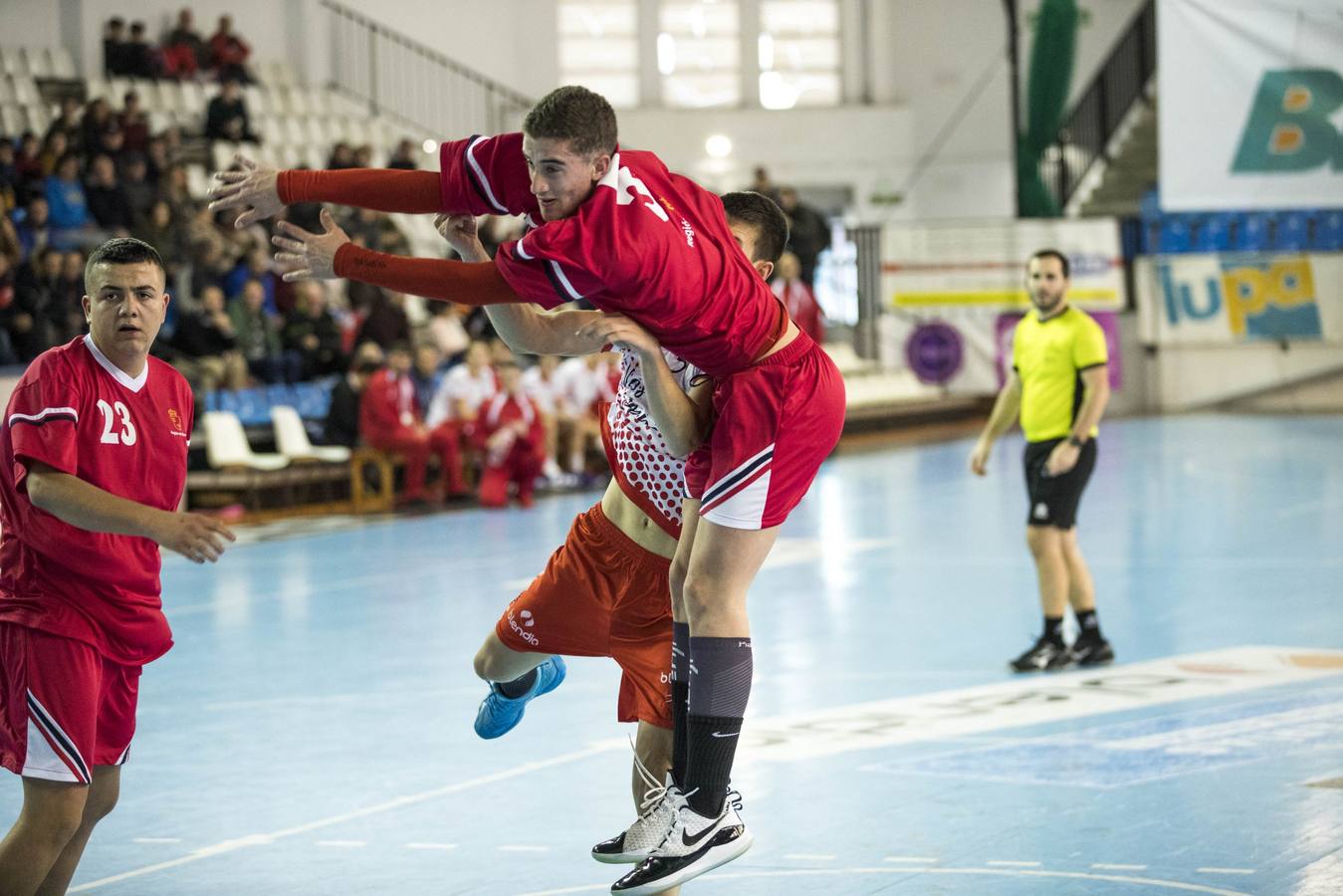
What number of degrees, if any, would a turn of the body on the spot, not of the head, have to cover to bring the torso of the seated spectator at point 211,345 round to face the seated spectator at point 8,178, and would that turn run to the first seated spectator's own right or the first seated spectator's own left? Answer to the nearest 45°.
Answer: approximately 180°

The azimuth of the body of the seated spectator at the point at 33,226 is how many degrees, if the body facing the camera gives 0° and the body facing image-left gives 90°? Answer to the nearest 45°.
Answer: approximately 315°

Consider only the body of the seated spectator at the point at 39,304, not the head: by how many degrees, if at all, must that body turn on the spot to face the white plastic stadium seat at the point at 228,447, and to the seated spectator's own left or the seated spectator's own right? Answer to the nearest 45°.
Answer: approximately 45° to the seated spectator's own left

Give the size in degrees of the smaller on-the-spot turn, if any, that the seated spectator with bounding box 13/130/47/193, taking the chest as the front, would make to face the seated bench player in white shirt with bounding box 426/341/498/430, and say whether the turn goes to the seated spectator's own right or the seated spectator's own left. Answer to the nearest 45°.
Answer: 0° — they already face them

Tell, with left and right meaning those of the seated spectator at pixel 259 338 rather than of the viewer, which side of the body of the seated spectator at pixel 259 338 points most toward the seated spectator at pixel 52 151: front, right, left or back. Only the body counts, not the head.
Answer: back

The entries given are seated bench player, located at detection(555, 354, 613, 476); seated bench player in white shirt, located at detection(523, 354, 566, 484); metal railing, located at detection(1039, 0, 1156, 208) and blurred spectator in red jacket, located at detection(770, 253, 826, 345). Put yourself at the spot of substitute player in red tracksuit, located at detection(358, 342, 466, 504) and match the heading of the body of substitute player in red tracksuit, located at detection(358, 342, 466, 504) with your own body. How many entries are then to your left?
4

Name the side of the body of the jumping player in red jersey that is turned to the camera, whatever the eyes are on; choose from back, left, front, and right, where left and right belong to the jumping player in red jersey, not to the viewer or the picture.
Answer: left

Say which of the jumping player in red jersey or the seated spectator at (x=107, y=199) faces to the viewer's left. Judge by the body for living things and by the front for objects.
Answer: the jumping player in red jersey

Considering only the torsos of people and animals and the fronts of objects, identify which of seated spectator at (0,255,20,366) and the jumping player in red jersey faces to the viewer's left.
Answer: the jumping player in red jersey

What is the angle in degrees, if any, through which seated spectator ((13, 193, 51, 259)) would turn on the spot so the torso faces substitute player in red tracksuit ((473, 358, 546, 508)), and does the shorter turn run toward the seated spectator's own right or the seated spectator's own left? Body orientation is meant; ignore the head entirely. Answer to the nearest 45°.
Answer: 0° — they already face them

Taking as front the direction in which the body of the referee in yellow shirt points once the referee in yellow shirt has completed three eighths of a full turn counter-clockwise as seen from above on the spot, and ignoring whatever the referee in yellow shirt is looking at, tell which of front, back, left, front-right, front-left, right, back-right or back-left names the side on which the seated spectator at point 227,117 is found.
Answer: back-left
